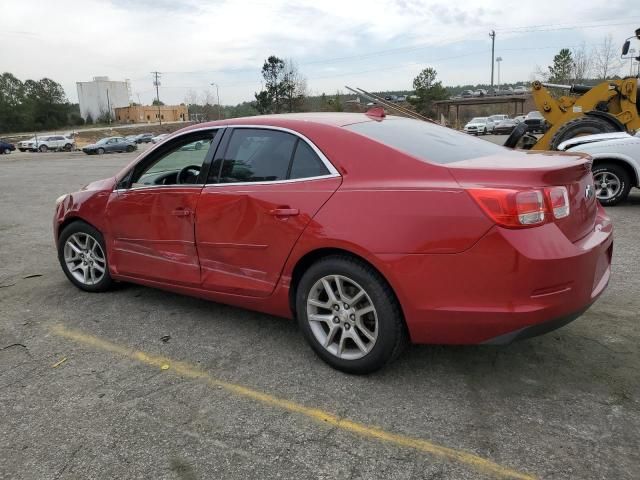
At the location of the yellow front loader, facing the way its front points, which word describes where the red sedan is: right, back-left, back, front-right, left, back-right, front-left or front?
left

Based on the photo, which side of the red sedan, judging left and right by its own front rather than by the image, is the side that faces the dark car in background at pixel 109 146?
front

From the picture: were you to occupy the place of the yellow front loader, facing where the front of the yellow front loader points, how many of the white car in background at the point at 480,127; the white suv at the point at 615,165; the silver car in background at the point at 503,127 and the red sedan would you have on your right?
2

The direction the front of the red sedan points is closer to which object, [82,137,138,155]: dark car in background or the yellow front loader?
the dark car in background

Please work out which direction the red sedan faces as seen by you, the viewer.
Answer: facing away from the viewer and to the left of the viewer

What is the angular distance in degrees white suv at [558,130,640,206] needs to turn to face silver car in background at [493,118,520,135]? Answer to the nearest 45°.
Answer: approximately 90° to its right

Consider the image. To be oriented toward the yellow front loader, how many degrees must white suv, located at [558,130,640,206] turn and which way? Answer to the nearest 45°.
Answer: approximately 90° to its right

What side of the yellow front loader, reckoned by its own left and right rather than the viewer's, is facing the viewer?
left

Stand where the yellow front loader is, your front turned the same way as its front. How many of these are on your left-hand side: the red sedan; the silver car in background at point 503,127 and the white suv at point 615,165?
2

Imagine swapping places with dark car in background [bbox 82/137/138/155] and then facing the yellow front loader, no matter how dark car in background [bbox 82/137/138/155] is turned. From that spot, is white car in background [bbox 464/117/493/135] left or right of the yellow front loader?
left

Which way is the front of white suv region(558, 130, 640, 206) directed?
to the viewer's left

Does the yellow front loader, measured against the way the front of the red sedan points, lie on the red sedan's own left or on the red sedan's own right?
on the red sedan's own right

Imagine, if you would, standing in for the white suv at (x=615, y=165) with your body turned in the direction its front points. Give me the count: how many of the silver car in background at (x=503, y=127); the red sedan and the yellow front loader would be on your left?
1

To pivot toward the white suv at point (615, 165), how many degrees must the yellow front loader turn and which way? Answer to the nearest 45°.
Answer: approximately 90° to its left
